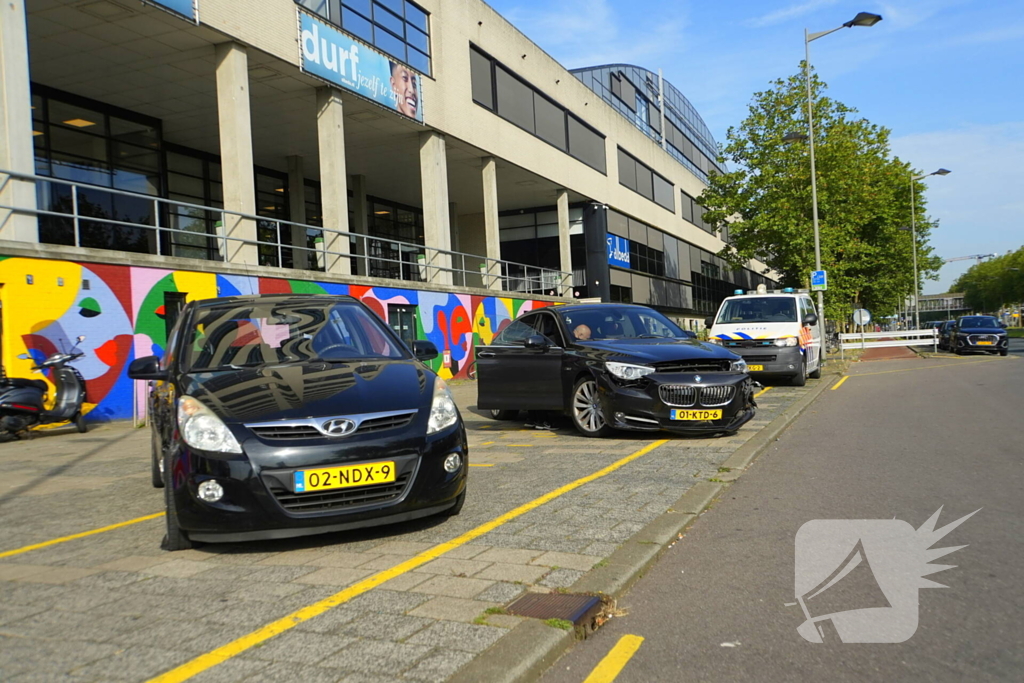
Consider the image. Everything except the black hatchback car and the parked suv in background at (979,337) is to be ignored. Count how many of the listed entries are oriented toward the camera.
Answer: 2

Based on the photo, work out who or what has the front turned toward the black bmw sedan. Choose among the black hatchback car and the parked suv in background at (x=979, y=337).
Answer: the parked suv in background

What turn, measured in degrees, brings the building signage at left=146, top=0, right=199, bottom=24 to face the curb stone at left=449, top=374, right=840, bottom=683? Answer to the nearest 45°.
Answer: approximately 45° to its right

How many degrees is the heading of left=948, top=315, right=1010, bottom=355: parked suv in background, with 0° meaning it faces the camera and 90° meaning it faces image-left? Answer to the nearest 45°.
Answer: approximately 0°

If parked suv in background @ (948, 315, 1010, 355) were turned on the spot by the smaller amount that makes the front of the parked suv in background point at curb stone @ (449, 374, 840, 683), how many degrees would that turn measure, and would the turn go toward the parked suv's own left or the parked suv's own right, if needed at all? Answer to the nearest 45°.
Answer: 0° — it already faces it

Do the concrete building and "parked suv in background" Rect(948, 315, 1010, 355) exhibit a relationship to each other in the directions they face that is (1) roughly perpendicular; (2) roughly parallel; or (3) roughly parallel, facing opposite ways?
roughly perpendicular

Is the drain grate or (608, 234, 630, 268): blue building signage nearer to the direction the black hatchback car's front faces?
the drain grate

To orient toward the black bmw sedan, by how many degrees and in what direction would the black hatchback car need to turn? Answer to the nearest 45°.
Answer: approximately 135° to its left

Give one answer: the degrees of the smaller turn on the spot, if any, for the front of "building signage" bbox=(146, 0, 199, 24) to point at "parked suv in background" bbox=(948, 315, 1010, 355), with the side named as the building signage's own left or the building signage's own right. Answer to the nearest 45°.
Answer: approximately 45° to the building signage's own left

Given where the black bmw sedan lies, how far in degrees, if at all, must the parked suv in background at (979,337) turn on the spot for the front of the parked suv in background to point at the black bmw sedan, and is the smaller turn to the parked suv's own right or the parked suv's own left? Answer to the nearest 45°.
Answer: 0° — it already faces it

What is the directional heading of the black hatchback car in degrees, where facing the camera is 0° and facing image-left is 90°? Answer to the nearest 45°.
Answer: approximately 0°

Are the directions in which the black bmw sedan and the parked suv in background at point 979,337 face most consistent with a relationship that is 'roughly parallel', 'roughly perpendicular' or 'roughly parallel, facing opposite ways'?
roughly perpendicular
